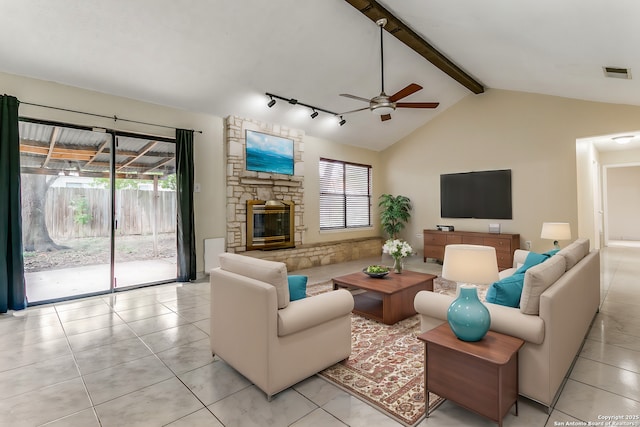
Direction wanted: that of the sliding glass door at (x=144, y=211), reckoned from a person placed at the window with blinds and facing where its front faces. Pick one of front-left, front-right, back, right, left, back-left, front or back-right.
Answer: right

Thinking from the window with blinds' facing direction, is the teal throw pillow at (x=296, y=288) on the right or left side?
on its right

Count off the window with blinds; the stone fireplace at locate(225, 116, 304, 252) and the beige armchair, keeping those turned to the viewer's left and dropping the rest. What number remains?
0

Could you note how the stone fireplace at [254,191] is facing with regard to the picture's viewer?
facing the viewer and to the right of the viewer

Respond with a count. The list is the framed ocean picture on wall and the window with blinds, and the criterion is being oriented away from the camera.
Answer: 0

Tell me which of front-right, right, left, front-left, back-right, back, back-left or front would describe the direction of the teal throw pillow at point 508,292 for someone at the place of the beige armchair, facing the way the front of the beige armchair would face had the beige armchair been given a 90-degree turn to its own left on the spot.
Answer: back-right

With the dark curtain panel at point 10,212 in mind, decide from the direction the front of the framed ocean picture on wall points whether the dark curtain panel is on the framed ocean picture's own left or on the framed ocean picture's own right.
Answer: on the framed ocean picture's own right

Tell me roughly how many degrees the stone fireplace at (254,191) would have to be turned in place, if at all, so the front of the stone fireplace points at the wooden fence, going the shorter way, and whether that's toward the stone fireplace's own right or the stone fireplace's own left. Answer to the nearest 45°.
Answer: approximately 90° to the stone fireplace's own right

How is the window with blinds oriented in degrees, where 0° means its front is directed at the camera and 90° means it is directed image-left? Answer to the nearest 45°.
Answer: approximately 315°

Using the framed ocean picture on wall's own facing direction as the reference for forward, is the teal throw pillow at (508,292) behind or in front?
in front

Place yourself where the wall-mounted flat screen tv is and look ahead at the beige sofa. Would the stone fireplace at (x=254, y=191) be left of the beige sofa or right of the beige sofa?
right

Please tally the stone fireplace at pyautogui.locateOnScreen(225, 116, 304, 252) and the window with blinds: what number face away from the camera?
0

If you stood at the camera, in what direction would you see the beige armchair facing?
facing away from the viewer and to the right of the viewer

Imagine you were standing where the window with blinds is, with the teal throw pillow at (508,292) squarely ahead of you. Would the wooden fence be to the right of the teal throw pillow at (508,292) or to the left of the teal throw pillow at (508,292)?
right
